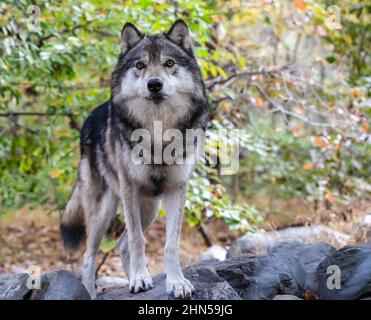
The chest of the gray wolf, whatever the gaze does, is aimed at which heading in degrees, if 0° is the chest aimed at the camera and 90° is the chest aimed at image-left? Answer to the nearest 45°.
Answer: approximately 315°

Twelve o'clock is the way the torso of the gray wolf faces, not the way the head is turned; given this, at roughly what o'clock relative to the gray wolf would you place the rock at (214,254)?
The rock is roughly at 8 o'clock from the gray wolf.

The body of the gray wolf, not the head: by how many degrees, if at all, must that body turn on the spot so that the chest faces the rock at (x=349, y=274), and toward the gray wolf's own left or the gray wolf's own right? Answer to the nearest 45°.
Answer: approximately 45° to the gray wolf's own left

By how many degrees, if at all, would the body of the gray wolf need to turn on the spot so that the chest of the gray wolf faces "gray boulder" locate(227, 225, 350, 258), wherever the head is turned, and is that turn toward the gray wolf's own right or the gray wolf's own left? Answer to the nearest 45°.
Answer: approximately 90° to the gray wolf's own left

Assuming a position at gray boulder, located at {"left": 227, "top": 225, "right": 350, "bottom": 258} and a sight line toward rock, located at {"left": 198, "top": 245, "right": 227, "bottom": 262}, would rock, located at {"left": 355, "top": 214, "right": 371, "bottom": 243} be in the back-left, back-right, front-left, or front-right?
back-right

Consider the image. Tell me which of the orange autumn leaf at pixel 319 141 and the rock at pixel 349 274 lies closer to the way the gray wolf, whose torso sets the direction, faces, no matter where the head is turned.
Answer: the rock

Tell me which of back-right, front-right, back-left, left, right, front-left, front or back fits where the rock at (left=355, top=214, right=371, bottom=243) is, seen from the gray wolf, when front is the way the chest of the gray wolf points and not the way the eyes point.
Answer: left
